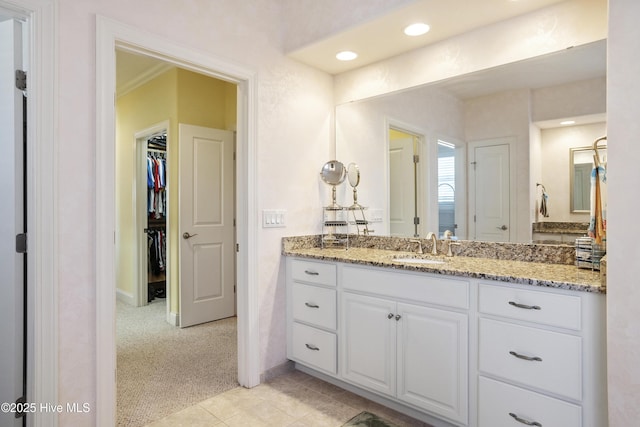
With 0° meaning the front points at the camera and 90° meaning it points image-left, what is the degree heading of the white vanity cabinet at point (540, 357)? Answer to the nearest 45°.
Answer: approximately 45°

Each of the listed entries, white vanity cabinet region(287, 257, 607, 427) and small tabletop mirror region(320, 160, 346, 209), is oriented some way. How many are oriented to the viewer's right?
0

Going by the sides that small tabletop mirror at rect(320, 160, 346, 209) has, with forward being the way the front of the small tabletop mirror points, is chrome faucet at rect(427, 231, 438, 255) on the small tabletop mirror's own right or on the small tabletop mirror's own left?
on the small tabletop mirror's own left

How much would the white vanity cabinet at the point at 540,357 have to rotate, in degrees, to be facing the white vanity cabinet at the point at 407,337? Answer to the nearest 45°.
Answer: approximately 45° to its right

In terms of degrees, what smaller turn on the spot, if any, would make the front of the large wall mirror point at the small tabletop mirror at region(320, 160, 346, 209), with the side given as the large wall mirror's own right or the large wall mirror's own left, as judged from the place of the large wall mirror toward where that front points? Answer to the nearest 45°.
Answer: approximately 45° to the large wall mirror's own right

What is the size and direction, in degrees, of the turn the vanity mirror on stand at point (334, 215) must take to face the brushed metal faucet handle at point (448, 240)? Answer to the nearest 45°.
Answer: approximately 45° to its left

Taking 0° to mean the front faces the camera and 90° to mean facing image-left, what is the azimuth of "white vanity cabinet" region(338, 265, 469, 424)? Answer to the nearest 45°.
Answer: approximately 45°
